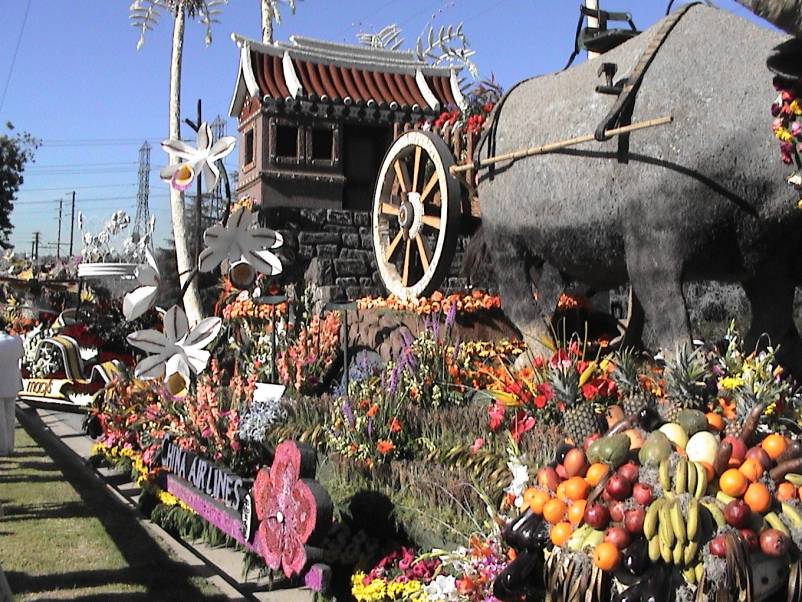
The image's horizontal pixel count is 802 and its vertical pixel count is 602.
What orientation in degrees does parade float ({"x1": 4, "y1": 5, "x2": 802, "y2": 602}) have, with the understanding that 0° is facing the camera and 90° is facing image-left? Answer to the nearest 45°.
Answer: approximately 315°

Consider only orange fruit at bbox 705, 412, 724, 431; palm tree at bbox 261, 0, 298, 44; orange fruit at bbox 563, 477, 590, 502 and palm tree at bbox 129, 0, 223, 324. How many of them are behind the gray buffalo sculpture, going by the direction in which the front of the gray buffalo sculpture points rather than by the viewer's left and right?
2

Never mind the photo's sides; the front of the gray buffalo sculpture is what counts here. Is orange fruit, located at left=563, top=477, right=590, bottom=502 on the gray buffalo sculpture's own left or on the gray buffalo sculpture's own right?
on the gray buffalo sculpture's own right

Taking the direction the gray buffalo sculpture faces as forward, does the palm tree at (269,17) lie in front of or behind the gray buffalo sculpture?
behind

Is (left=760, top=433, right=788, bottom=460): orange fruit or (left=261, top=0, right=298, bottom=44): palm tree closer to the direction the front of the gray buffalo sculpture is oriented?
the orange fruit
